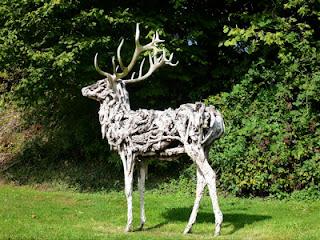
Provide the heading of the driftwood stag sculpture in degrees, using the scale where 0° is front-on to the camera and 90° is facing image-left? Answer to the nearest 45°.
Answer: approximately 90°
